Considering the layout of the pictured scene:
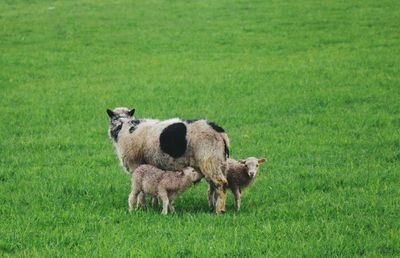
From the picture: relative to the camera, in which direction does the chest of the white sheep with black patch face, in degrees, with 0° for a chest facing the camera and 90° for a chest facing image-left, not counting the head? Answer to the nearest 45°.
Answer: approximately 90°

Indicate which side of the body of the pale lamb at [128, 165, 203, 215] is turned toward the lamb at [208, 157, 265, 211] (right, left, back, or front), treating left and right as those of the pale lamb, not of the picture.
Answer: front

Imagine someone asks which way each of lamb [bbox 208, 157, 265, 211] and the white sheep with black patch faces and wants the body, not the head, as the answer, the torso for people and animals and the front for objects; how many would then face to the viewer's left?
1

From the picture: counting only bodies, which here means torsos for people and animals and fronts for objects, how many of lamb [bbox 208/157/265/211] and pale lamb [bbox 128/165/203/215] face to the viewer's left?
0

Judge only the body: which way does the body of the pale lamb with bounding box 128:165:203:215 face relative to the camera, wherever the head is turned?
to the viewer's right

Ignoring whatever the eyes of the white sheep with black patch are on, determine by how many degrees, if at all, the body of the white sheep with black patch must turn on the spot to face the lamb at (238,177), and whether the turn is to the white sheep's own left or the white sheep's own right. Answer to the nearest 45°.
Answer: approximately 180°

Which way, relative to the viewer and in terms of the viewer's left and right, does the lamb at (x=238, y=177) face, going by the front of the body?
facing the viewer and to the right of the viewer

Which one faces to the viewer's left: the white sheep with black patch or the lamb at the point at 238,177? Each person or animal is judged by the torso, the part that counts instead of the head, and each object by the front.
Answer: the white sheep with black patch

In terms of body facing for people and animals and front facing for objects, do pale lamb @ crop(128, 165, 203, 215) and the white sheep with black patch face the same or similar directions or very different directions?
very different directions
